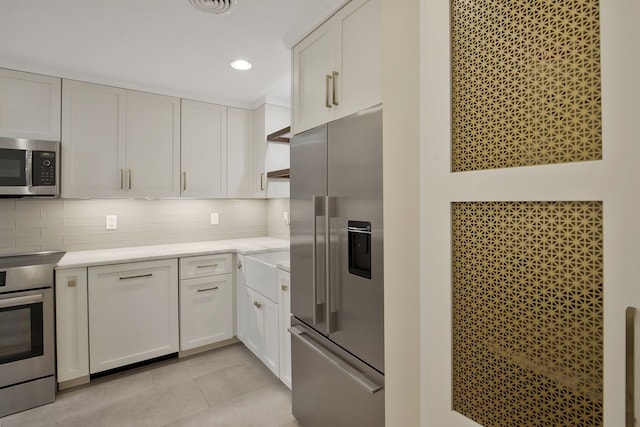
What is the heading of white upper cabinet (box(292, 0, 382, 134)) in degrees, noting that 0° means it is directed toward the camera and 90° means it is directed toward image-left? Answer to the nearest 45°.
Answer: approximately 45°

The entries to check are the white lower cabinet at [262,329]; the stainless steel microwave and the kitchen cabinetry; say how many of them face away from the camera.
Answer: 0

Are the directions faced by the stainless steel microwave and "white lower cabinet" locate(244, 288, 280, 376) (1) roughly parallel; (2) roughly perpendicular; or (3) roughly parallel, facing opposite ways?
roughly perpendicular

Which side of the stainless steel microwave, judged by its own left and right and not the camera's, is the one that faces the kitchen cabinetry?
left

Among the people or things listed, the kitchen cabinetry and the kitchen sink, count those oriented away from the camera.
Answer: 0

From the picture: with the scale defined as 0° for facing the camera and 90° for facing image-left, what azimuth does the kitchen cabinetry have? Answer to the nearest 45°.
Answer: approximately 45°

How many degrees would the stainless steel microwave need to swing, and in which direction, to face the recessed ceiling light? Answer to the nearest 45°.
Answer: approximately 45° to its left

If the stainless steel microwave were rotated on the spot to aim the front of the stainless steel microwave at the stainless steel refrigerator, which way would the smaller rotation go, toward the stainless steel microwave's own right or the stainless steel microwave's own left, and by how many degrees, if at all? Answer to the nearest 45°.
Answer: approximately 45° to the stainless steel microwave's own left
